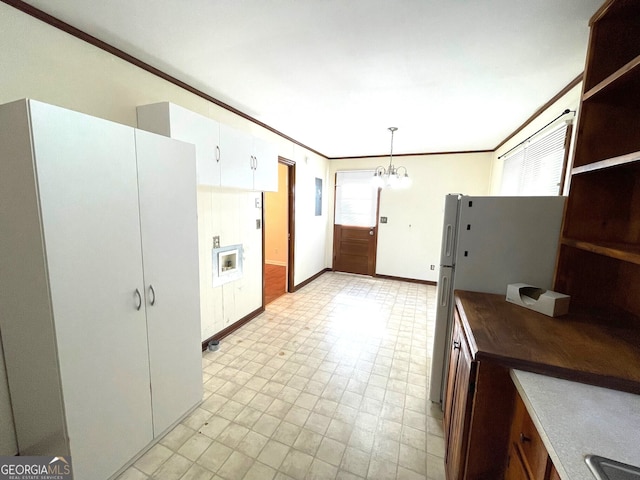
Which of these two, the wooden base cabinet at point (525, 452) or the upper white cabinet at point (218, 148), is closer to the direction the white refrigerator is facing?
the upper white cabinet

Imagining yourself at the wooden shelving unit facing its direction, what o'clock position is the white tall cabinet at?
The white tall cabinet is roughly at 12 o'clock from the wooden shelving unit.

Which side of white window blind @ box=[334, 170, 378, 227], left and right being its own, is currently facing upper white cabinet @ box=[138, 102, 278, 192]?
front

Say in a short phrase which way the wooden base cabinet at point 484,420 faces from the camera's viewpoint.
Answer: facing to the left of the viewer

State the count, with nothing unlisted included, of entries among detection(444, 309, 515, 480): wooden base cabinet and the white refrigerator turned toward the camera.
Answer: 0

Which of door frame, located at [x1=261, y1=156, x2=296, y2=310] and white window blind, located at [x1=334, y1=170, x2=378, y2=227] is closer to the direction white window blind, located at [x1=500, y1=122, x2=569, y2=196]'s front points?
the door frame

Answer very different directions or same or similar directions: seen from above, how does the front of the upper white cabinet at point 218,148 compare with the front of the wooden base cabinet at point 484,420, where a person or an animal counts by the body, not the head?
very different directions

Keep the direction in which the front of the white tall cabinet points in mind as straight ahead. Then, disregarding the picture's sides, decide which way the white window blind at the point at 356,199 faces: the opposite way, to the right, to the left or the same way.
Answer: to the right

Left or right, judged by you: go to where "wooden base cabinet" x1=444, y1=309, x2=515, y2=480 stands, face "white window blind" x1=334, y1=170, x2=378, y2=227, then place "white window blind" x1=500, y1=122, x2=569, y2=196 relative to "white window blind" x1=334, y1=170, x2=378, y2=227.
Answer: right

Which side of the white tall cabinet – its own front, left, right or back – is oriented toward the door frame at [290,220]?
left

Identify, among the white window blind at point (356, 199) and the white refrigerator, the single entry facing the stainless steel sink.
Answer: the white window blind

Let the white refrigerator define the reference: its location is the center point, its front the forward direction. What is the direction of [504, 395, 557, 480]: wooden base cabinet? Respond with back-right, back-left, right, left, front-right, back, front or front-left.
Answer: left

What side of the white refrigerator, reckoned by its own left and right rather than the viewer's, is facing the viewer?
left

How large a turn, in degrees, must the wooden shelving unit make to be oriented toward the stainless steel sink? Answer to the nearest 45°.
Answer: approximately 45° to its left
